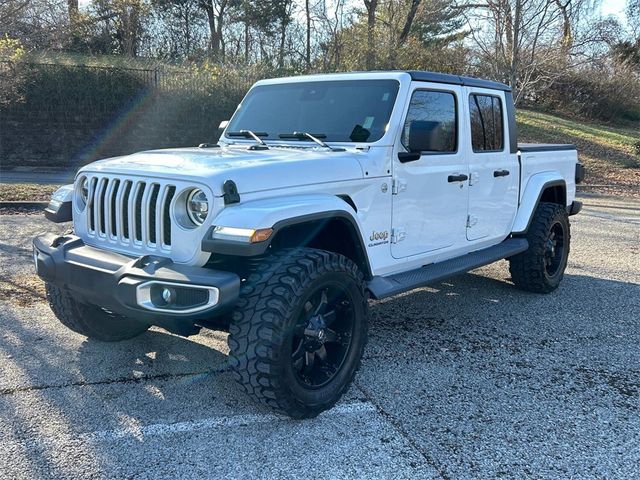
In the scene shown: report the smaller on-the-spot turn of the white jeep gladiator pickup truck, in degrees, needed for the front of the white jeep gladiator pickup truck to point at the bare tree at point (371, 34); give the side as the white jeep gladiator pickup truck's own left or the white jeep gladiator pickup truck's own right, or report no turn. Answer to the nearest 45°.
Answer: approximately 135° to the white jeep gladiator pickup truck's own right

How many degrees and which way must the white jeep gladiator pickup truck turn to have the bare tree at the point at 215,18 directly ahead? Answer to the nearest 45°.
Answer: approximately 135° to its right

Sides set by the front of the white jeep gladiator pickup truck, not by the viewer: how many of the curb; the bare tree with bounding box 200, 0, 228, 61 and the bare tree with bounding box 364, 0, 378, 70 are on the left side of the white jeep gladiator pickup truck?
0

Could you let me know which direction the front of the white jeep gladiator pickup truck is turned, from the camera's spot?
facing the viewer and to the left of the viewer

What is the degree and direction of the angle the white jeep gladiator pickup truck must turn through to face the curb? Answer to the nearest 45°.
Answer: approximately 90° to its right
